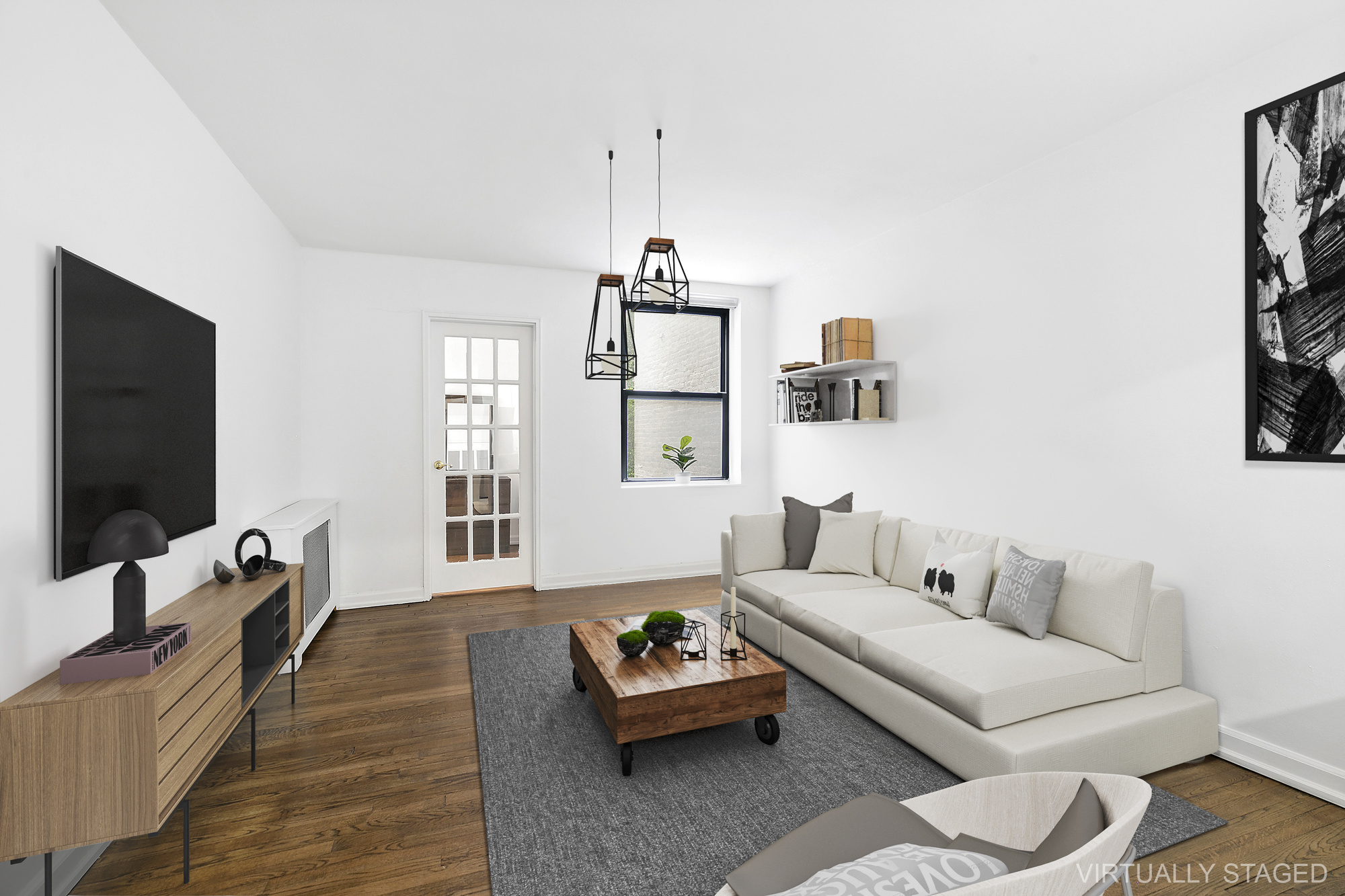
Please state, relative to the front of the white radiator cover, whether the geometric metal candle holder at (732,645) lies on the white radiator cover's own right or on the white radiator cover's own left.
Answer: on the white radiator cover's own right

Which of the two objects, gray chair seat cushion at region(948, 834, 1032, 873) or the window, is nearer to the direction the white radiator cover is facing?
the window

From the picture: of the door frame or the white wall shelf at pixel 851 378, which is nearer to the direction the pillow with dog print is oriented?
the door frame

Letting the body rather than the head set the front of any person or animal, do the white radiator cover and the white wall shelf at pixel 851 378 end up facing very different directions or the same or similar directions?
very different directions

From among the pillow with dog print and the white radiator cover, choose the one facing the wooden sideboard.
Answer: the pillow with dog print

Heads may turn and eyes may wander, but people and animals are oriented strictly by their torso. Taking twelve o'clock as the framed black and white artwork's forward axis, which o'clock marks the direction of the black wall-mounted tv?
The black wall-mounted tv is roughly at 12 o'clock from the framed black and white artwork.
